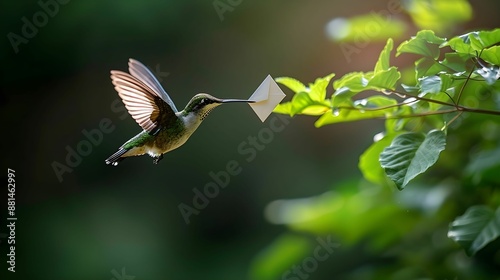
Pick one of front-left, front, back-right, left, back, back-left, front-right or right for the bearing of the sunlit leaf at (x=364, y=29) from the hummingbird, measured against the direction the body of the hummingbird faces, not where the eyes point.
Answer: front-left

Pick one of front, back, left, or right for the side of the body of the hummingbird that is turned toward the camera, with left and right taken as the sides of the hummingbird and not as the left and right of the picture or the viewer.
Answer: right
